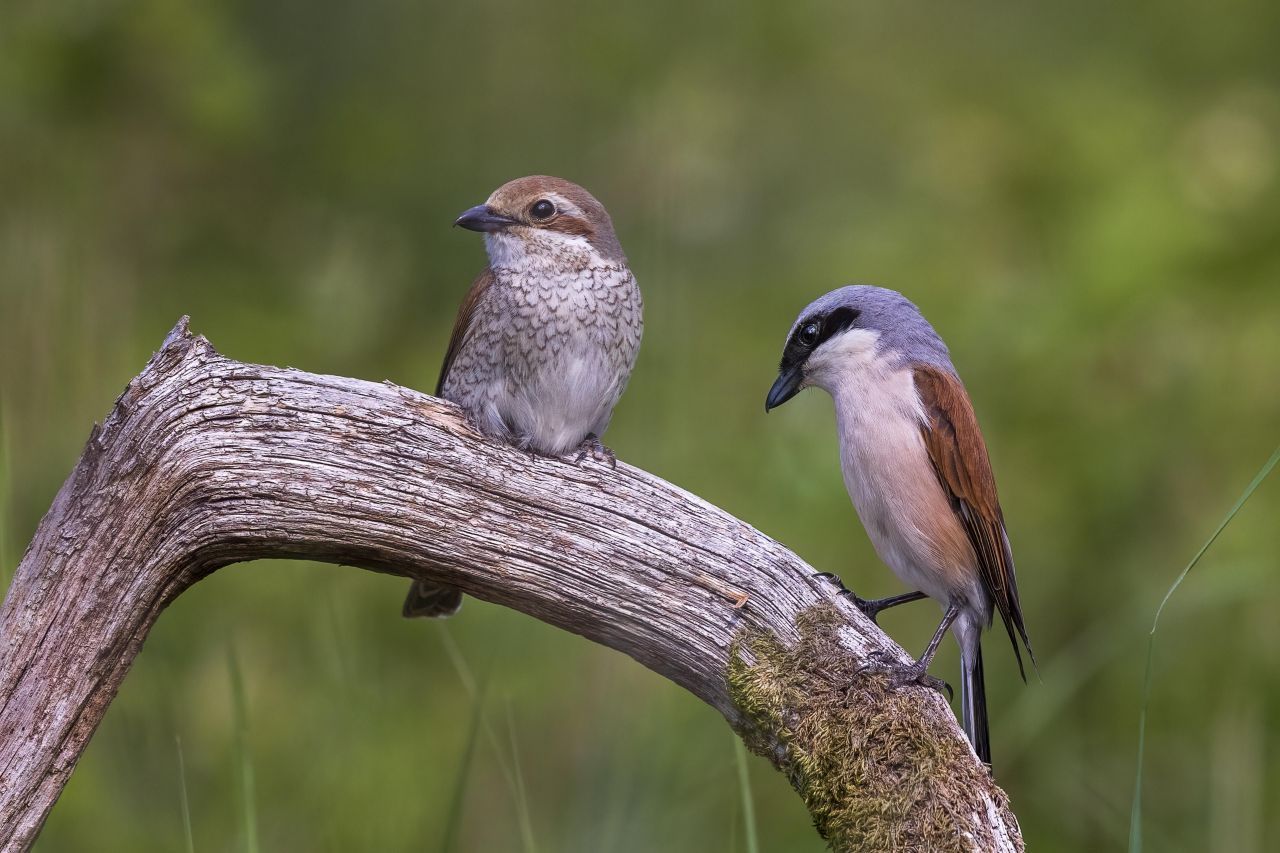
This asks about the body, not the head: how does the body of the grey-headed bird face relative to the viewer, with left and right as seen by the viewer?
facing the viewer and to the left of the viewer

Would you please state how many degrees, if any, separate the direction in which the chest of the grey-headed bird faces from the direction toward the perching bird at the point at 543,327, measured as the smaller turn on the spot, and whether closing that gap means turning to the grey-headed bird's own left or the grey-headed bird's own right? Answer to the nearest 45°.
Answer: approximately 45° to the grey-headed bird's own right

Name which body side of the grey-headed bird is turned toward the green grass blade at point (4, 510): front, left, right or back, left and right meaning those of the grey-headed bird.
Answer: front

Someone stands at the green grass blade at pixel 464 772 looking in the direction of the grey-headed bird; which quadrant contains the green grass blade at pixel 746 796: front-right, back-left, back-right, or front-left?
front-right
